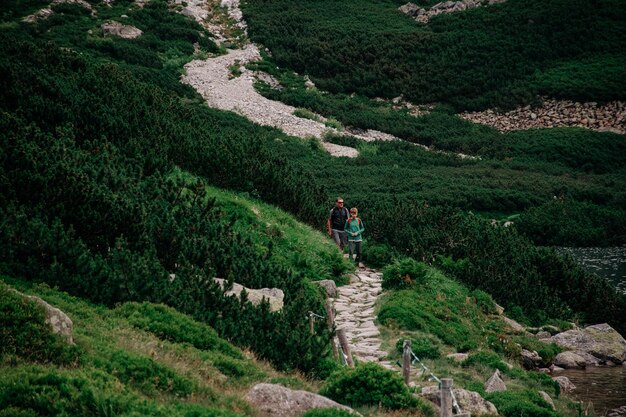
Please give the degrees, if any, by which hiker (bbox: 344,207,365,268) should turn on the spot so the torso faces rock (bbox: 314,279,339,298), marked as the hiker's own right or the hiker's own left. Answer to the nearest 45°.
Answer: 0° — they already face it

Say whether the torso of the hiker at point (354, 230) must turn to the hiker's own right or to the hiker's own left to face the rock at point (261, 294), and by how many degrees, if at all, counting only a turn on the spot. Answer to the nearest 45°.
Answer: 0° — they already face it

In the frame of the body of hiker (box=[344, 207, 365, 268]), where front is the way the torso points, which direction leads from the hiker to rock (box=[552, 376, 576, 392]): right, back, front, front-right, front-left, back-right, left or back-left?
front-left

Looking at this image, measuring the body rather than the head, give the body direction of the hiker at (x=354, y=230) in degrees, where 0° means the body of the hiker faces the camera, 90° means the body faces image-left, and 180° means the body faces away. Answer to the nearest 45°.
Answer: approximately 0°

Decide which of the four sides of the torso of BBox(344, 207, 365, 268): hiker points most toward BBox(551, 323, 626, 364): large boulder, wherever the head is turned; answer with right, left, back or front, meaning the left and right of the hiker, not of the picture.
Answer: left
